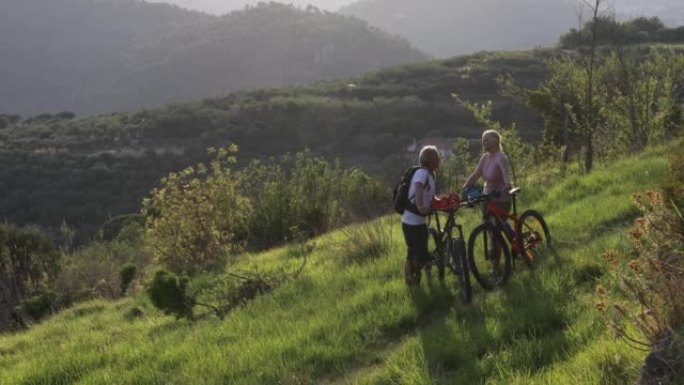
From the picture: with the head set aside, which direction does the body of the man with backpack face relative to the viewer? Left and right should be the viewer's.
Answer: facing to the right of the viewer

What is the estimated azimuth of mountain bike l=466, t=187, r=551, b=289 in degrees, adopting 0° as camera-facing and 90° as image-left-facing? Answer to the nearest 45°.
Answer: approximately 45°

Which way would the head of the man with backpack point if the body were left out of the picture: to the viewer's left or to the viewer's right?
to the viewer's right

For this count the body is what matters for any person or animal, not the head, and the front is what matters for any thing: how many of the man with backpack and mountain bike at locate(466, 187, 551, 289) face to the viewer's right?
1

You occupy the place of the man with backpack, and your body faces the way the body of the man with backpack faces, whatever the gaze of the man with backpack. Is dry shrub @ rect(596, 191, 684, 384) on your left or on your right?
on your right

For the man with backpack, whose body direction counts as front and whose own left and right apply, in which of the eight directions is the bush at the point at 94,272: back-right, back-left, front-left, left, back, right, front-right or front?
back-left

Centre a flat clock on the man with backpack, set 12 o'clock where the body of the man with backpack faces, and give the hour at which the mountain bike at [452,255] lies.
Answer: The mountain bike is roughly at 2 o'clock from the man with backpack.
